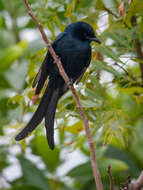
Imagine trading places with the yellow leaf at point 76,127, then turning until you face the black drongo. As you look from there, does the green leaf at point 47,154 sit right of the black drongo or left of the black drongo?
right

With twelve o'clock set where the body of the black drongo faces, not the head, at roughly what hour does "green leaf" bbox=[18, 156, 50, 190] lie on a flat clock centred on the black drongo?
The green leaf is roughly at 4 o'clock from the black drongo.

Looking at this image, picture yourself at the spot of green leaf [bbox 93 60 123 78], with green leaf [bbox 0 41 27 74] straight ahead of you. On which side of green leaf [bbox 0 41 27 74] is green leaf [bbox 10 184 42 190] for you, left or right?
left

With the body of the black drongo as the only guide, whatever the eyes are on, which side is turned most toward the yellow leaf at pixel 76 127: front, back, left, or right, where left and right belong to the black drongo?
right

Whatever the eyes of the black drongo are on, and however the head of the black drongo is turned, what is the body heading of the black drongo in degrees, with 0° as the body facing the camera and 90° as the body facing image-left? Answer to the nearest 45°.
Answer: approximately 315°

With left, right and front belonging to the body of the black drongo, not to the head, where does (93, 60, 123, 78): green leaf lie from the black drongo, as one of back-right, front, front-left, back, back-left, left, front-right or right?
front-right

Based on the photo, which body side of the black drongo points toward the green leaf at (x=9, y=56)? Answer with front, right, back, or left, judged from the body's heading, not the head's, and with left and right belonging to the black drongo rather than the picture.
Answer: back

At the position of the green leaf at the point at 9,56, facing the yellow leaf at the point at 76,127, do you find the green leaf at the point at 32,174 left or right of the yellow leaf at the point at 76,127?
right
